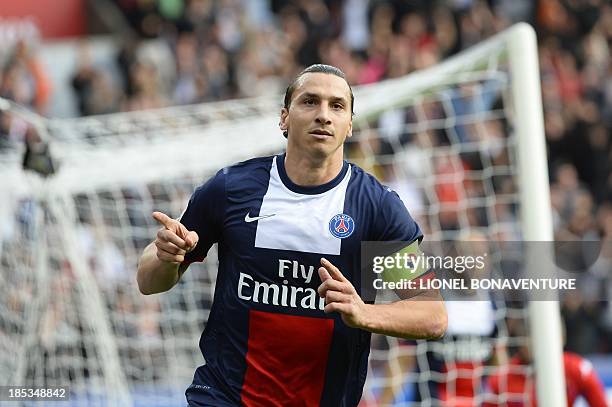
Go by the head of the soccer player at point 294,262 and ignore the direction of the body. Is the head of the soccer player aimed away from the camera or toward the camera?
toward the camera

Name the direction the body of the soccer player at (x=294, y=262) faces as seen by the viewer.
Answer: toward the camera
